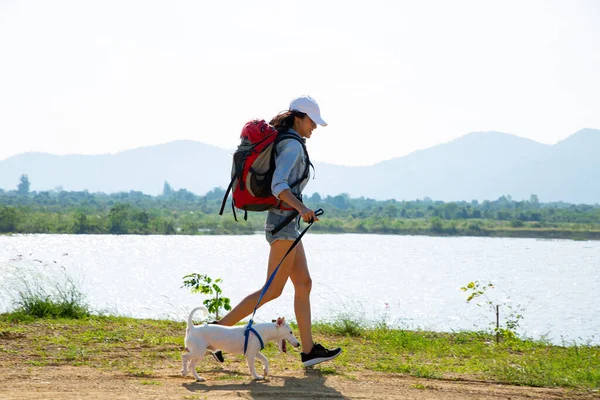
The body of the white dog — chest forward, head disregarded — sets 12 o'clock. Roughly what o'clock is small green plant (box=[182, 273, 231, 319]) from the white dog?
The small green plant is roughly at 9 o'clock from the white dog.

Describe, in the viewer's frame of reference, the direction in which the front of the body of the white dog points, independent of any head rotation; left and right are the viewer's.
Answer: facing to the right of the viewer

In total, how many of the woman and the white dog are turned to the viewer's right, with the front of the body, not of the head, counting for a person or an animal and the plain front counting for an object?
2

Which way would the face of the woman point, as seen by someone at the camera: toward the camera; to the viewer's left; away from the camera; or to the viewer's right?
to the viewer's right

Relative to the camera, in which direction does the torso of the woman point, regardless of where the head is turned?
to the viewer's right
